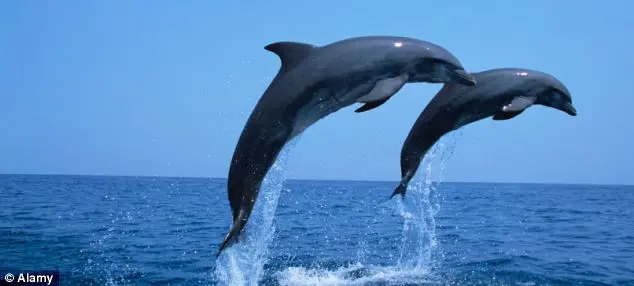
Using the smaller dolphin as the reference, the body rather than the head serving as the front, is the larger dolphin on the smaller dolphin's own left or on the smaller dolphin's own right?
on the smaller dolphin's own right

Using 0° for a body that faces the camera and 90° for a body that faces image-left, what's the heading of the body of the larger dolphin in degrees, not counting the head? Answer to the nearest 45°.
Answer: approximately 270°

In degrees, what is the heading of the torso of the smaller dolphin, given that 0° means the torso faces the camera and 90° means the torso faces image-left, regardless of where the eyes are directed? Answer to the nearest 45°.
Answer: approximately 270°

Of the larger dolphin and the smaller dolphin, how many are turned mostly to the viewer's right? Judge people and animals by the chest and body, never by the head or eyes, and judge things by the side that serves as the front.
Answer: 2

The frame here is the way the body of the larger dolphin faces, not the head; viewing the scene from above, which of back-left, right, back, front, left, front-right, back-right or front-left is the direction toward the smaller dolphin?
front-left

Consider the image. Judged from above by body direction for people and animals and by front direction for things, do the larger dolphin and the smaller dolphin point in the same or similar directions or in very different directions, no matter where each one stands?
same or similar directions
